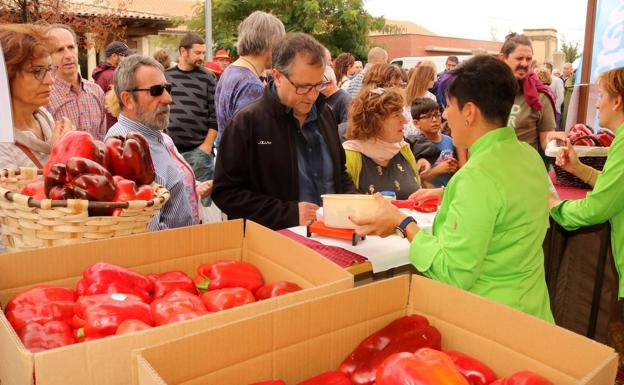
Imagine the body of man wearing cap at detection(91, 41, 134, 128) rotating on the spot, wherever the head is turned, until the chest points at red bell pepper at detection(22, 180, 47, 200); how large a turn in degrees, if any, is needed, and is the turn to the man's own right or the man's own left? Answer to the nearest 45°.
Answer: approximately 90° to the man's own right

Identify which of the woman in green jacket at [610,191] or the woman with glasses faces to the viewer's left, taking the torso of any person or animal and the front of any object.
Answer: the woman in green jacket

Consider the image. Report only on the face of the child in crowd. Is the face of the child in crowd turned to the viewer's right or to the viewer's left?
to the viewer's right

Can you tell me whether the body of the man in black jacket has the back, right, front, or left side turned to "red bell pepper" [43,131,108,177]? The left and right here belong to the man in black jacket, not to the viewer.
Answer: right

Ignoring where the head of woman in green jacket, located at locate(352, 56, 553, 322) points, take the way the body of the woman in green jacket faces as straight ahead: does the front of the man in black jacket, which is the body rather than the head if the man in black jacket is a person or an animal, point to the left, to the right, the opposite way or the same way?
the opposite way

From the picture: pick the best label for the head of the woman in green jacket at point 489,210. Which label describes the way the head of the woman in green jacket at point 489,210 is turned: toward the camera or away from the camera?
away from the camera

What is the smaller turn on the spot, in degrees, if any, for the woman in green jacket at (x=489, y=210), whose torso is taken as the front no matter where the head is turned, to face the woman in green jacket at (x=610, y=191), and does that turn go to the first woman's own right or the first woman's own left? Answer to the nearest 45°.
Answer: approximately 90° to the first woman's own right

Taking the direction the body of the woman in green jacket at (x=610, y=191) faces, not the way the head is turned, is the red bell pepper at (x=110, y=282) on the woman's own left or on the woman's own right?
on the woman's own left

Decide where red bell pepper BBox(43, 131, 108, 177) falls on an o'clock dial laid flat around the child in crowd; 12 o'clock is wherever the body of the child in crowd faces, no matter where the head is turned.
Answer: The red bell pepper is roughly at 2 o'clock from the child in crowd.
